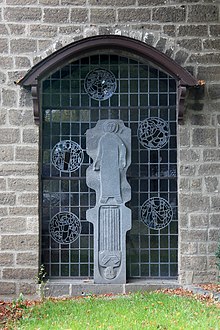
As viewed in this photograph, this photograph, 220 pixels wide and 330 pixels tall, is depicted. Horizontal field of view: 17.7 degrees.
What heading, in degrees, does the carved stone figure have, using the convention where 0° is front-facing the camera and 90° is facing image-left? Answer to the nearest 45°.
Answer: approximately 0°
